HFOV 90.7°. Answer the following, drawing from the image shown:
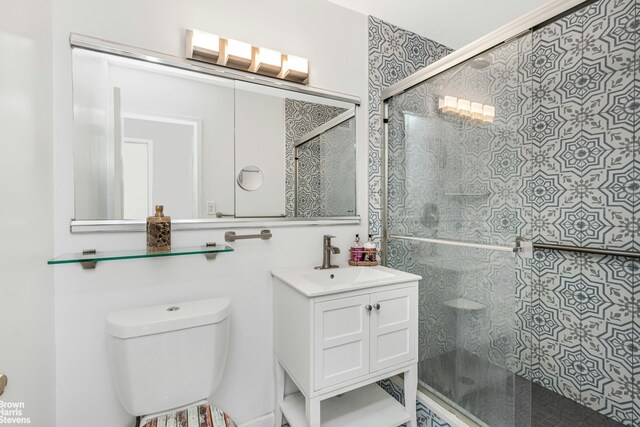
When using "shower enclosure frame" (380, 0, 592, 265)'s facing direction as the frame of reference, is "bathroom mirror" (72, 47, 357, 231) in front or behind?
in front

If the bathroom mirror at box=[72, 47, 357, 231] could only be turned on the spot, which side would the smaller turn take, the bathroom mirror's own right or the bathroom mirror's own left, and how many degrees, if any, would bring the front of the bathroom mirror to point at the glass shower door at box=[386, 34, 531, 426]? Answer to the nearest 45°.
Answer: approximately 45° to the bathroom mirror's own left

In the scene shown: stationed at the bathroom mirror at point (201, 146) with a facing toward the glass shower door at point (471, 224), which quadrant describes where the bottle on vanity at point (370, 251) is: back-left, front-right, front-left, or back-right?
front-left

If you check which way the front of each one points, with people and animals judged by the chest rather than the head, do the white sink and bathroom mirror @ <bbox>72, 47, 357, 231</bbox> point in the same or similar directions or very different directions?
same or similar directions

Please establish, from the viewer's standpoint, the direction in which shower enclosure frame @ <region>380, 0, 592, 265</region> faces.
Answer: facing the viewer and to the left of the viewer

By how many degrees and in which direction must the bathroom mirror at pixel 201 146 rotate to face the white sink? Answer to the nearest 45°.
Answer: approximately 45° to its left

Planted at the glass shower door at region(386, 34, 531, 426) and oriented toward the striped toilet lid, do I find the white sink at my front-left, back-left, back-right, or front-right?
front-right

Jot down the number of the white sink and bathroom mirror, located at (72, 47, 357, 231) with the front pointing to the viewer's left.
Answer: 0

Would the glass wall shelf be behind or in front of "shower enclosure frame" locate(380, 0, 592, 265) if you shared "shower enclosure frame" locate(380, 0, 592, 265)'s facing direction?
in front

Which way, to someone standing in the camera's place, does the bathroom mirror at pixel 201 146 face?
facing the viewer and to the right of the viewer

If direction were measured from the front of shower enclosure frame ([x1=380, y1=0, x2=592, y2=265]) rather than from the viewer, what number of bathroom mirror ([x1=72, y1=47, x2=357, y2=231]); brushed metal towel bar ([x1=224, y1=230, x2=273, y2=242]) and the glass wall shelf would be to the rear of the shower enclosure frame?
0

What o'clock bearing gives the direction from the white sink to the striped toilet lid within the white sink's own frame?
The striped toilet lid is roughly at 3 o'clock from the white sink.
